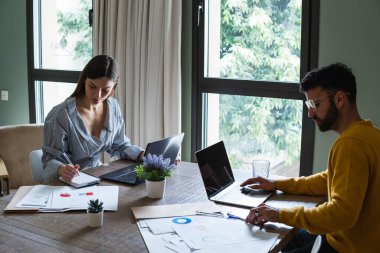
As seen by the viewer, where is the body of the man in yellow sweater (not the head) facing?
to the viewer's left

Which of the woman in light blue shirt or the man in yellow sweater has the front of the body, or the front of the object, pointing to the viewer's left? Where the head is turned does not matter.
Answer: the man in yellow sweater

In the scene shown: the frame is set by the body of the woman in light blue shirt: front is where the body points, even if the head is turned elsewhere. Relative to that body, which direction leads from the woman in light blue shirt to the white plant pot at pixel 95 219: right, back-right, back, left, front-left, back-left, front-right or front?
front-right

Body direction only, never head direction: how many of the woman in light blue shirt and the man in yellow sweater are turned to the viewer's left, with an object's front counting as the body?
1

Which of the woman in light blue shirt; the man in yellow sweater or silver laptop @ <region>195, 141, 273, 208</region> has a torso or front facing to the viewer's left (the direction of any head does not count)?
the man in yellow sweater

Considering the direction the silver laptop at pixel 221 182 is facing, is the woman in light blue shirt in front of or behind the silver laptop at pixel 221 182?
behind

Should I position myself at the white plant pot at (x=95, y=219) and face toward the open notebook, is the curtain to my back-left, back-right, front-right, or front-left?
front-right

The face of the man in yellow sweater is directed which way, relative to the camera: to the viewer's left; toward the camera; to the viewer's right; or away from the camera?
to the viewer's left

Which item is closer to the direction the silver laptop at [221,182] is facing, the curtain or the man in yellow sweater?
the man in yellow sweater

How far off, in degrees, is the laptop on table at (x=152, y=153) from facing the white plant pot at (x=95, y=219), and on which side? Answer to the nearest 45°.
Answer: approximately 45° to its left

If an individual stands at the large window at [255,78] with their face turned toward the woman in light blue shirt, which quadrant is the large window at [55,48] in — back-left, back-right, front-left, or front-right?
front-right

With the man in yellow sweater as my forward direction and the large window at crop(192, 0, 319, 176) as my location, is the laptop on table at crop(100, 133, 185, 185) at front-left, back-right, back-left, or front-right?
front-right

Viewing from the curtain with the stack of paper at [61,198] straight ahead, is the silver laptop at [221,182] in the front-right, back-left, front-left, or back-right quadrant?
front-left

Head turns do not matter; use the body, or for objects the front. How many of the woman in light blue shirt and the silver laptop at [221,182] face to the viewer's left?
0
